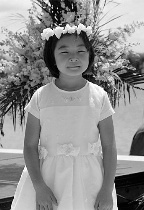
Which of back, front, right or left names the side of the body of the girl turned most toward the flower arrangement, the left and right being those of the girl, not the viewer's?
back

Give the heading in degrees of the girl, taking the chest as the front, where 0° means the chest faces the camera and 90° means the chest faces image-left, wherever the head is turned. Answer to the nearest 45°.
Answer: approximately 0°
